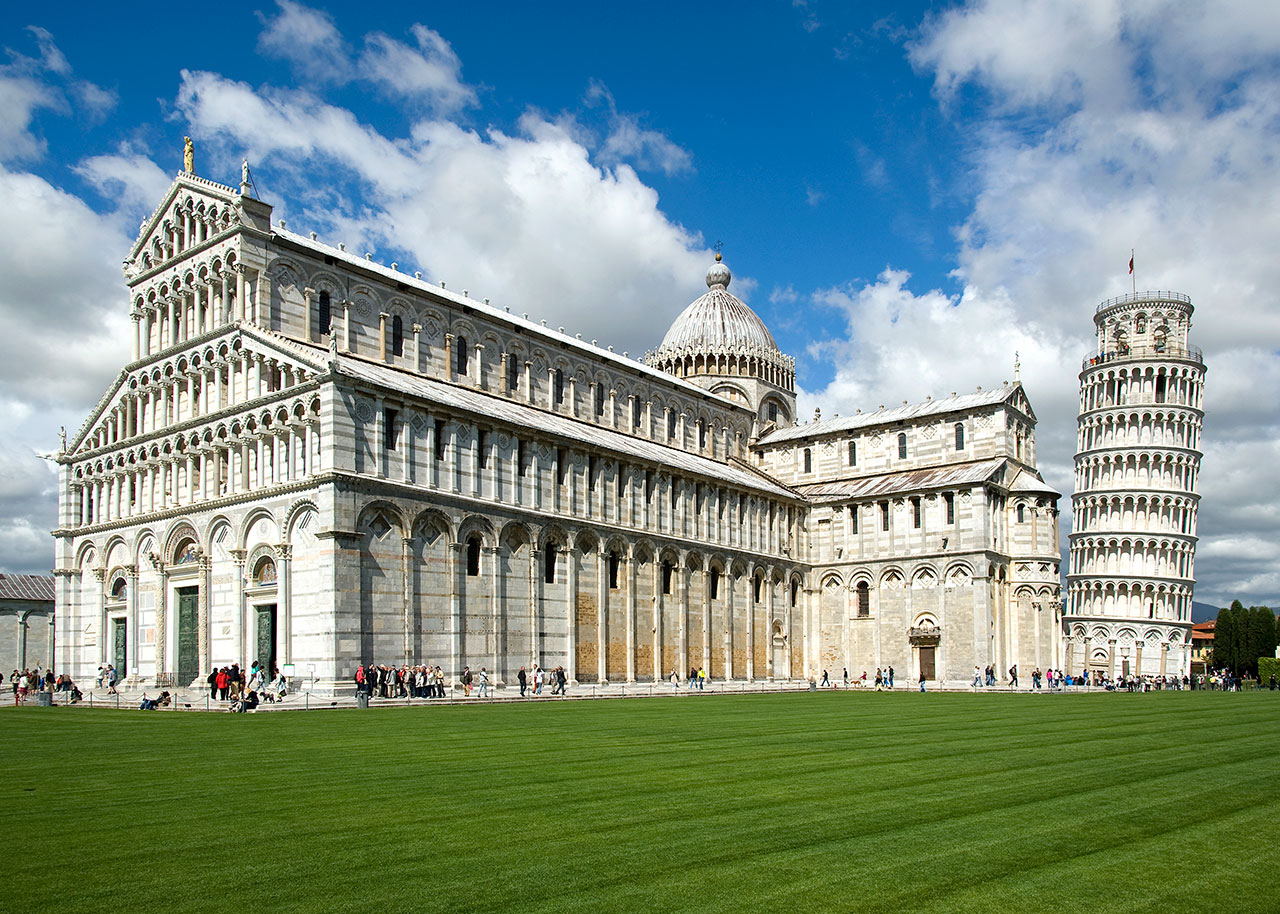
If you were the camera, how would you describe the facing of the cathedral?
facing the viewer and to the left of the viewer
